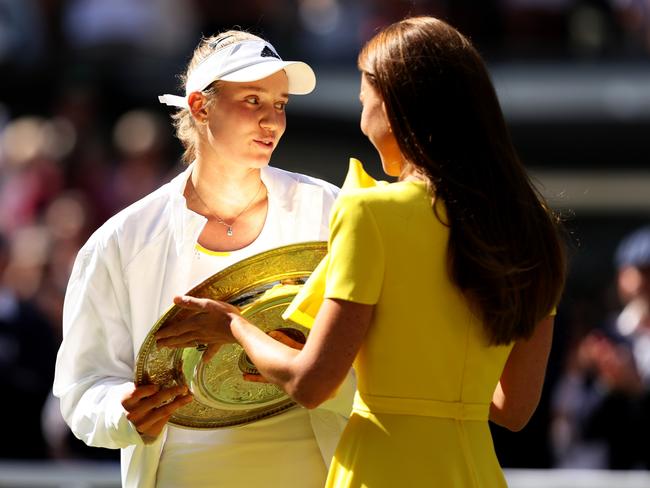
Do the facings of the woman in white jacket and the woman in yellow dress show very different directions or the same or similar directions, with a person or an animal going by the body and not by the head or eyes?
very different directions

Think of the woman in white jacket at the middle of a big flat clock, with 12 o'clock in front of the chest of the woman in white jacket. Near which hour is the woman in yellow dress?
The woman in yellow dress is roughly at 12 o'clock from the woman in white jacket.

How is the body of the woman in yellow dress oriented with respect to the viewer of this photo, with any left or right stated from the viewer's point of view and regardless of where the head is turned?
facing away from the viewer and to the left of the viewer

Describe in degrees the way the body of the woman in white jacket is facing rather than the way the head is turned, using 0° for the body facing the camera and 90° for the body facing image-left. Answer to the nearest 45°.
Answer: approximately 315°

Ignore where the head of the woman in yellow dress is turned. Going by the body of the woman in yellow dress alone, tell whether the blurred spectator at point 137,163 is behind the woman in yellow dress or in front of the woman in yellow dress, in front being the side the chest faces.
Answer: in front

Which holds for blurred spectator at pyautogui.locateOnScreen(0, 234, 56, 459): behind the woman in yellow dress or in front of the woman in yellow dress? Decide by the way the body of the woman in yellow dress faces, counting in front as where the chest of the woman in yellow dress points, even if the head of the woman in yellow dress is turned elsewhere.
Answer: in front

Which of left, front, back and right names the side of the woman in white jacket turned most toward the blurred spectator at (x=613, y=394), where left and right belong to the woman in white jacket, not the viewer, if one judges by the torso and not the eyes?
back

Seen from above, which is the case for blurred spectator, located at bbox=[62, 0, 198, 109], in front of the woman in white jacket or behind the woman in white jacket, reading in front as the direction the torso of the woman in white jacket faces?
behind

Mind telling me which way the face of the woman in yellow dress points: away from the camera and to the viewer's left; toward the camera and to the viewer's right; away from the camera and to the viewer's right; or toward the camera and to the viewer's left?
away from the camera and to the viewer's left
